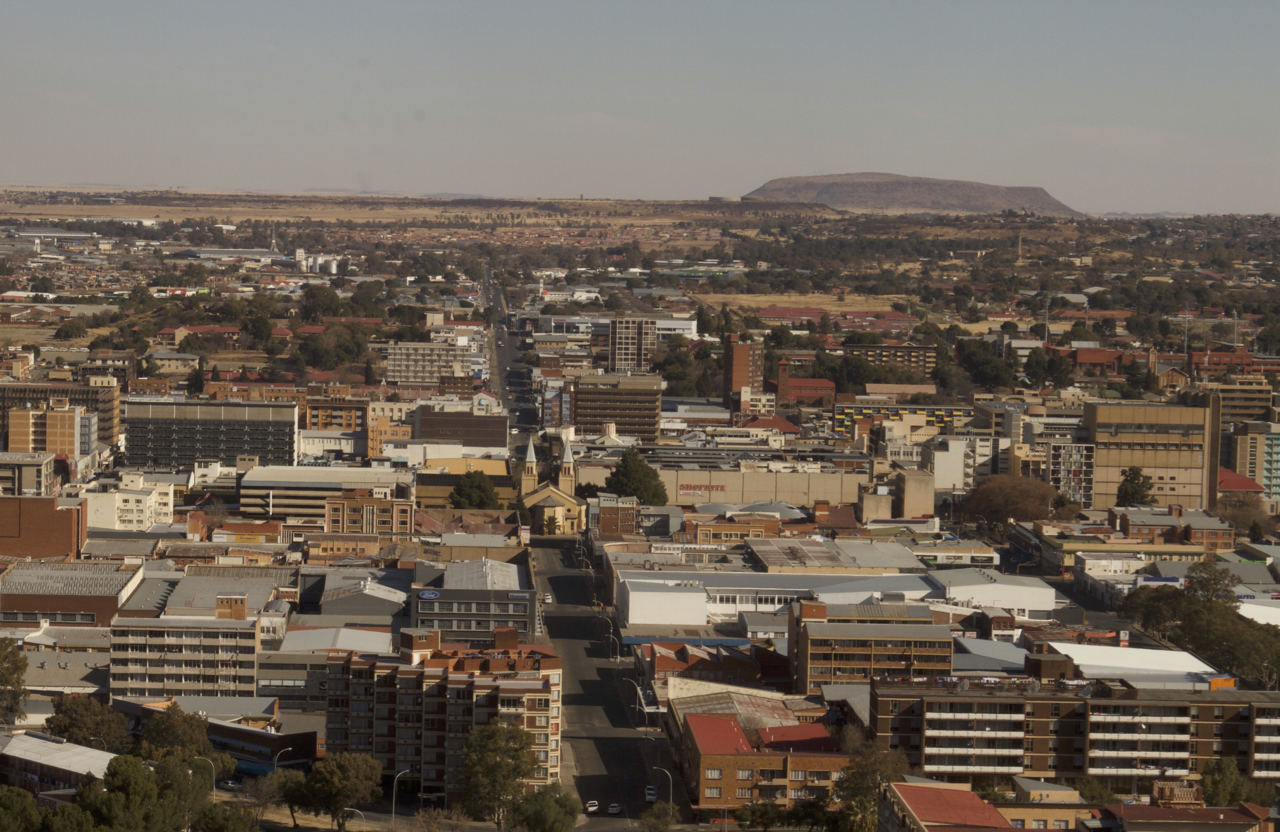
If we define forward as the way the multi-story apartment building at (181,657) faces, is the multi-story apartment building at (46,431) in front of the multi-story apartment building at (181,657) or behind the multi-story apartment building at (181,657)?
behind

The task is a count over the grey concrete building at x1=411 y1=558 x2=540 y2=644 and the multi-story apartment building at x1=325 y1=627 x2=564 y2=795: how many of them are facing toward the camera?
2

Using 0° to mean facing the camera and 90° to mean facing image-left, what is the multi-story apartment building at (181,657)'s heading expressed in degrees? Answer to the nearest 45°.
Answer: approximately 0°

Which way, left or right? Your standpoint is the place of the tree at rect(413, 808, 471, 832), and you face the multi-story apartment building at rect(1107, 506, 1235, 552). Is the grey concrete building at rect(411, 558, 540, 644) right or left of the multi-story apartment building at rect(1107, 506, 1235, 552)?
left
